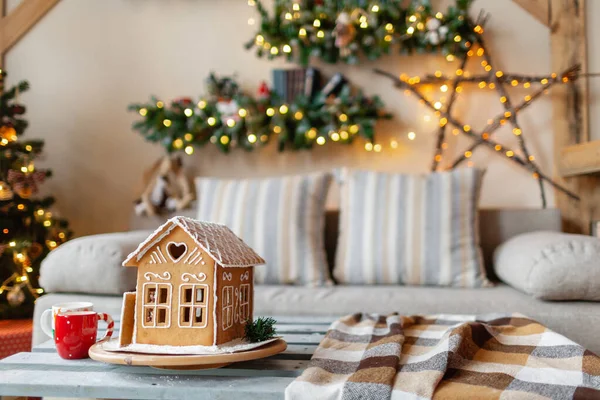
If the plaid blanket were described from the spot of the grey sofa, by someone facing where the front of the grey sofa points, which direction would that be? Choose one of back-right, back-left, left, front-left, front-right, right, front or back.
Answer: front

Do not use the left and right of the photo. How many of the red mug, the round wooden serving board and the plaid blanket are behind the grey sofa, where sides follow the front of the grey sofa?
0

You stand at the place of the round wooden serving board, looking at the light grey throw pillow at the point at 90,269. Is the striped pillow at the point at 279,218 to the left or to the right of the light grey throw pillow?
right

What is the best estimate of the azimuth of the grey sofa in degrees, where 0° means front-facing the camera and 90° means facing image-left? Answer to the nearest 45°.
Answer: approximately 0°

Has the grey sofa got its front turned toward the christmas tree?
no

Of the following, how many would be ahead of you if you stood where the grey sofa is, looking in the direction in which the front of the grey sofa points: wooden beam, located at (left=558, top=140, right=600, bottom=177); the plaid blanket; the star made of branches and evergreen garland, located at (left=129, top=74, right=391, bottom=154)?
1

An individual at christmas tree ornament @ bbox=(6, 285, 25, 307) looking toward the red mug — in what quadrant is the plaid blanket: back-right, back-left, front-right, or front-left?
front-left

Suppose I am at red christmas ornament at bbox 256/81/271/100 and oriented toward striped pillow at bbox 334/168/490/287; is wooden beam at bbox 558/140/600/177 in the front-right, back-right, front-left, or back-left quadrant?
front-left

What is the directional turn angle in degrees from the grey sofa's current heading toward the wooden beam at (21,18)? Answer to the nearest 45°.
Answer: approximately 135° to its right

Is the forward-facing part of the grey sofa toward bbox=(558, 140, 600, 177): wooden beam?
no

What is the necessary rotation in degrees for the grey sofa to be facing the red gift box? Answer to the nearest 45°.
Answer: approximately 90° to its right

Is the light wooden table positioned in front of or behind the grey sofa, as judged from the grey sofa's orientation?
in front

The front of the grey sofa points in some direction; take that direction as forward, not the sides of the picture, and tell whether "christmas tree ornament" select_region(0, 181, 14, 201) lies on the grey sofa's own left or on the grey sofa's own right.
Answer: on the grey sofa's own right
